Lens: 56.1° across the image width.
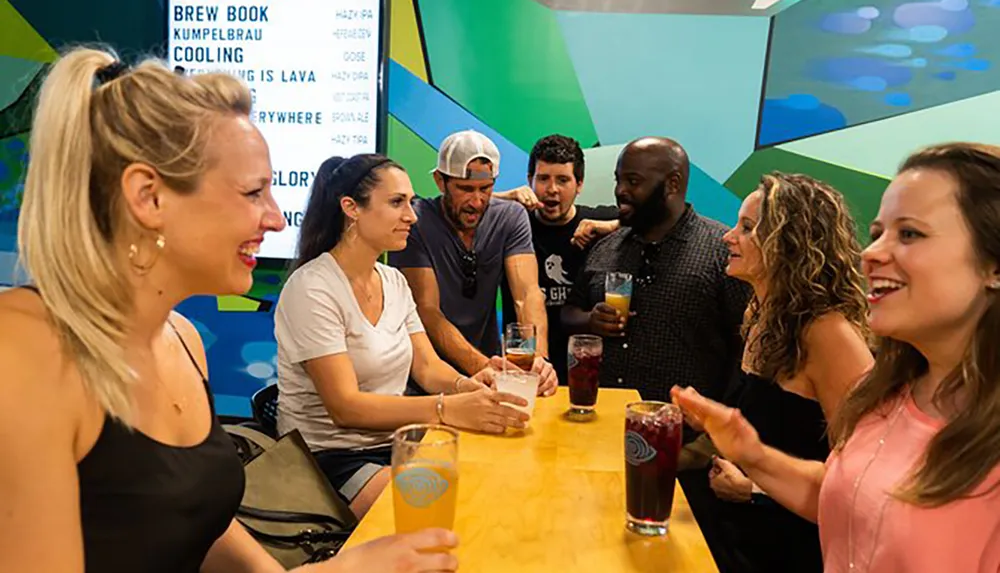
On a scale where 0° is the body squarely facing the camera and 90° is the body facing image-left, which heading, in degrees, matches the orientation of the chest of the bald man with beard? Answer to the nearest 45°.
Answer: approximately 45°

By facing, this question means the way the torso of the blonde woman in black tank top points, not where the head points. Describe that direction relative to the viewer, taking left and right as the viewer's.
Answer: facing the viewer and to the right of the viewer

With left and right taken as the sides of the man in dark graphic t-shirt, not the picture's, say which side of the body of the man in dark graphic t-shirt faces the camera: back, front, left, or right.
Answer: front

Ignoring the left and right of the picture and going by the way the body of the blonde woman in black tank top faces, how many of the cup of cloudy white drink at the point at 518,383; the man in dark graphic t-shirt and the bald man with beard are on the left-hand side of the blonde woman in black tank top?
3

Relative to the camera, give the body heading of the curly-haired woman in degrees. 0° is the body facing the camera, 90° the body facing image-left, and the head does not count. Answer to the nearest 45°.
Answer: approximately 90°

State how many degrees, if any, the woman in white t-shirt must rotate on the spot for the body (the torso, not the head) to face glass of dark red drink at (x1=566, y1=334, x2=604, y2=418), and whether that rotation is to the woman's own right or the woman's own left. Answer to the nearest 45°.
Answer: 0° — they already face it

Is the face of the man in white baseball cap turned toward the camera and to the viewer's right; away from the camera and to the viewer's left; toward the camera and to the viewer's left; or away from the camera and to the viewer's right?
toward the camera and to the viewer's right

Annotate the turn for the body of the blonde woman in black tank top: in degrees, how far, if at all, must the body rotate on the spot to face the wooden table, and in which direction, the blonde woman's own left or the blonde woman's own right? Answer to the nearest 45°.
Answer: approximately 45° to the blonde woman's own left

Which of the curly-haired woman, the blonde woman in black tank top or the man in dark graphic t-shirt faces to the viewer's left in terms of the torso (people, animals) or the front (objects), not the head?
the curly-haired woman
